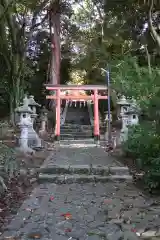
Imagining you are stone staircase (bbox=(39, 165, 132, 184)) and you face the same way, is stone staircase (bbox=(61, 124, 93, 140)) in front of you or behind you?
behind

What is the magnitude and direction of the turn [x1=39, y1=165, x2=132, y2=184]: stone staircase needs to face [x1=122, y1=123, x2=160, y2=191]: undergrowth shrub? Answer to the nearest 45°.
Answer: approximately 45° to its left

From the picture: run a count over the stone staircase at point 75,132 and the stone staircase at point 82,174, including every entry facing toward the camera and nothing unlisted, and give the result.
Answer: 2

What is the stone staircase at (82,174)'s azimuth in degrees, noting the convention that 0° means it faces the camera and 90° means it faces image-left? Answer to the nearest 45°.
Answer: approximately 0°

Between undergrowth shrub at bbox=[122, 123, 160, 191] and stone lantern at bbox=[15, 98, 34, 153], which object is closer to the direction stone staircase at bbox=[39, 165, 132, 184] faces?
the undergrowth shrub

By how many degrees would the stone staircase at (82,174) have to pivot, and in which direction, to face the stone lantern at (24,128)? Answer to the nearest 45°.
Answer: approximately 135° to its right

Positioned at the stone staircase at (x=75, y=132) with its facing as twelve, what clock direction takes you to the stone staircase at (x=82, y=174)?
the stone staircase at (x=82, y=174) is roughly at 12 o'clock from the stone staircase at (x=75, y=132).
